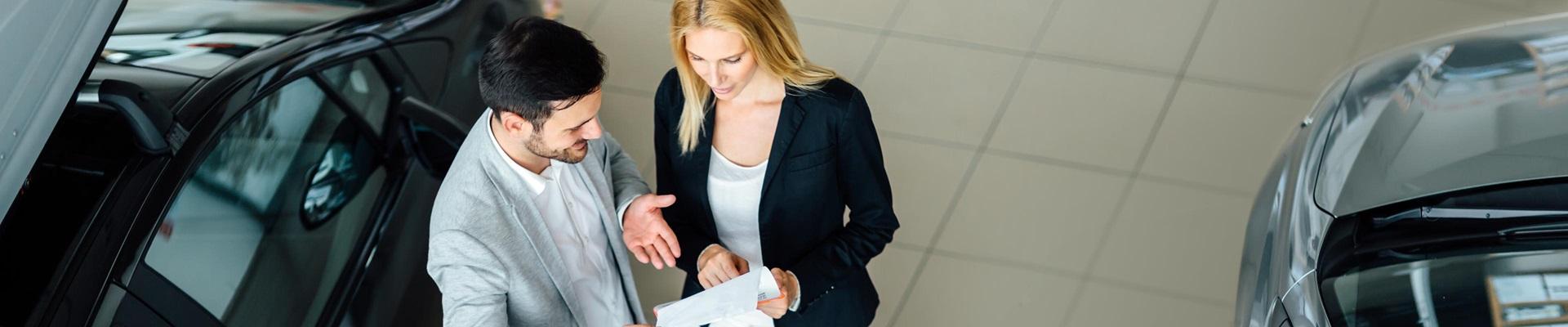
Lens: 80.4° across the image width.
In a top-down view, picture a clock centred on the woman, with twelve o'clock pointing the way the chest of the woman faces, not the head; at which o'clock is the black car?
The black car is roughly at 2 o'clock from the woman.

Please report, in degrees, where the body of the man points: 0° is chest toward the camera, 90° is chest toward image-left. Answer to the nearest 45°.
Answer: approximately 315°

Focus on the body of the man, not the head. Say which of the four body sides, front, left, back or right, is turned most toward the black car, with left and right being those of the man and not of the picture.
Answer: back

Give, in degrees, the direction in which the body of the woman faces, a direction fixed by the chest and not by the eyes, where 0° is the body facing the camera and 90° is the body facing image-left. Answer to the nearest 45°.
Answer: approximately 45°

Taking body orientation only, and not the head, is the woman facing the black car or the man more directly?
the man

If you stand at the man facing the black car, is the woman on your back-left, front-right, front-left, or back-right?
back-right

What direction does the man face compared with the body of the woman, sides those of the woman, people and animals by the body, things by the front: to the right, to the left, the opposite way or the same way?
to the left

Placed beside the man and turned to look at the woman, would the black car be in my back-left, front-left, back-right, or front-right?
back-left

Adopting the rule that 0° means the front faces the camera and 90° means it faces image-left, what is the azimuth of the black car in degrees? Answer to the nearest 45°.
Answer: approximately 225°

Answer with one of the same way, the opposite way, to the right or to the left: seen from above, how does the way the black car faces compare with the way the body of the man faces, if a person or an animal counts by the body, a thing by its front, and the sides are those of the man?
to the left

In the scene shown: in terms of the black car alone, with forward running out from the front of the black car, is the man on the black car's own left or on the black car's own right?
on the black car's own right
